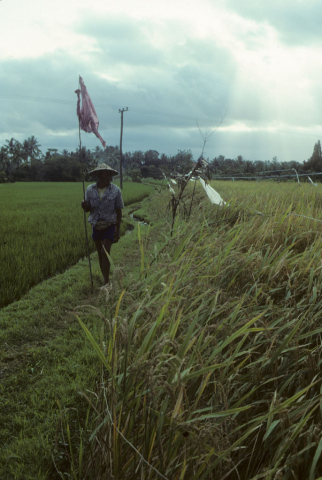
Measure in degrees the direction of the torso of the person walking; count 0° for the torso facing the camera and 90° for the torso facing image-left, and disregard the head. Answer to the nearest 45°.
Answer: approximately 0°

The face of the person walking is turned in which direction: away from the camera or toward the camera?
toward the camera
